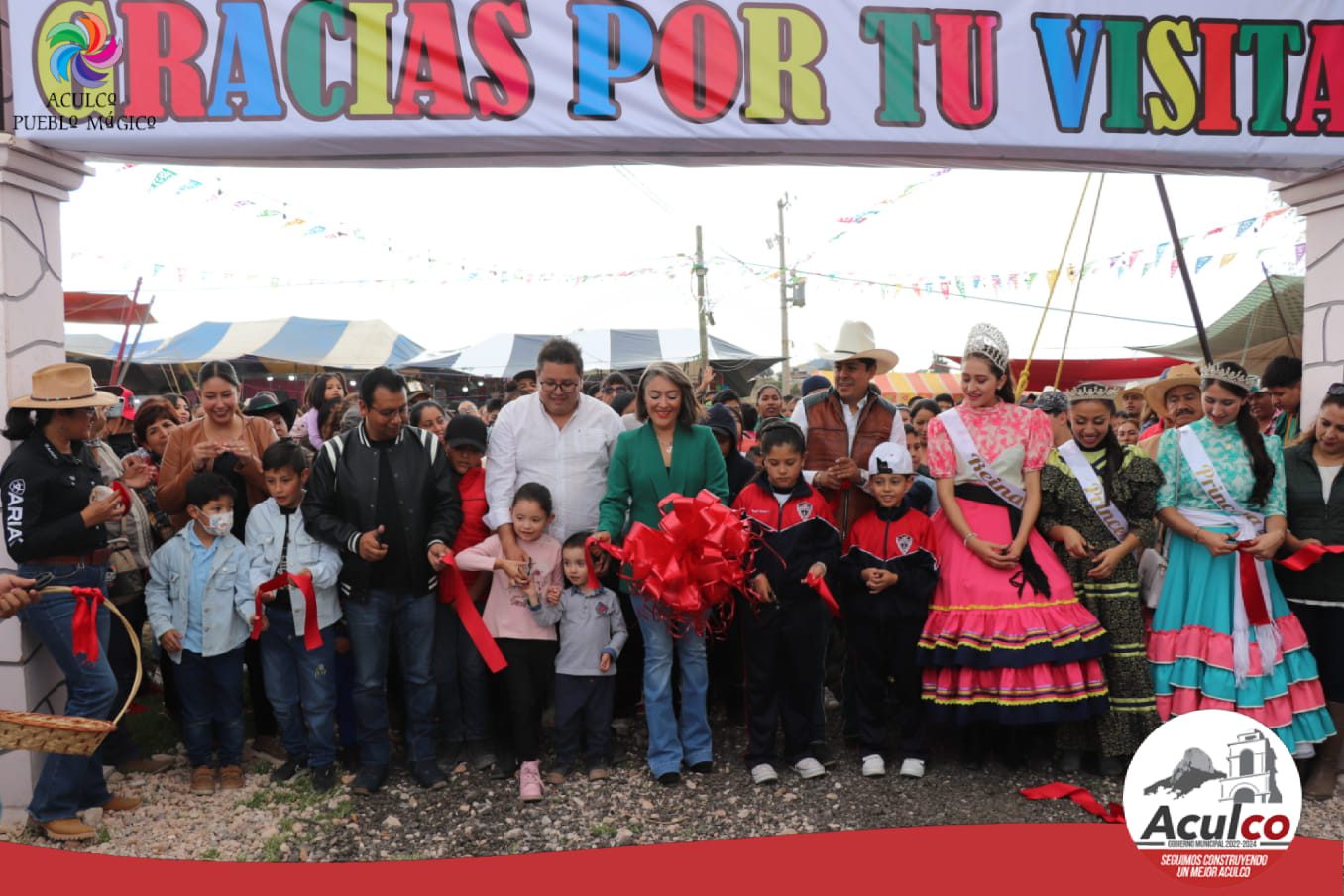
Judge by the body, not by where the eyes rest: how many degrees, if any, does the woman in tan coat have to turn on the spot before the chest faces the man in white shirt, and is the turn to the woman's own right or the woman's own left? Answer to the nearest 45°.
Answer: approximately 45° to the woman's own left

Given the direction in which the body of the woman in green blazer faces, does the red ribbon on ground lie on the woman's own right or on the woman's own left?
on the woman's own left

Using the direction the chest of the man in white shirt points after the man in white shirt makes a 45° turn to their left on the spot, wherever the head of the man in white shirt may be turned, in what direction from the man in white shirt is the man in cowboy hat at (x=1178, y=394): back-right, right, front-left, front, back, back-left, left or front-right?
front-left

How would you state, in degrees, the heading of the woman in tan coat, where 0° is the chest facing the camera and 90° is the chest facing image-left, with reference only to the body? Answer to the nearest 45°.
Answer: approximately 0°

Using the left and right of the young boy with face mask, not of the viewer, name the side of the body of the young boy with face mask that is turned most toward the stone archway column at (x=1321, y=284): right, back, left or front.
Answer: left

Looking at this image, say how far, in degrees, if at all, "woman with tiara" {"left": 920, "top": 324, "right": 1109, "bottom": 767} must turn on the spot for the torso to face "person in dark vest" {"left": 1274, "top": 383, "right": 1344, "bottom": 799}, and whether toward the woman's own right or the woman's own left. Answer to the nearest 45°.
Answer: approximately 90° to the woman's own left

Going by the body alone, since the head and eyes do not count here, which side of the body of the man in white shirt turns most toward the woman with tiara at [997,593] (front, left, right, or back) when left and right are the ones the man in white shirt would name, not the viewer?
left

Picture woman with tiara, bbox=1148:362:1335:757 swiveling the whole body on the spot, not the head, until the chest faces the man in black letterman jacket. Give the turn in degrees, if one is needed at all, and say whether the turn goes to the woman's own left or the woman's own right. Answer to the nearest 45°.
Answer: approximately 45° to the woman's own right
